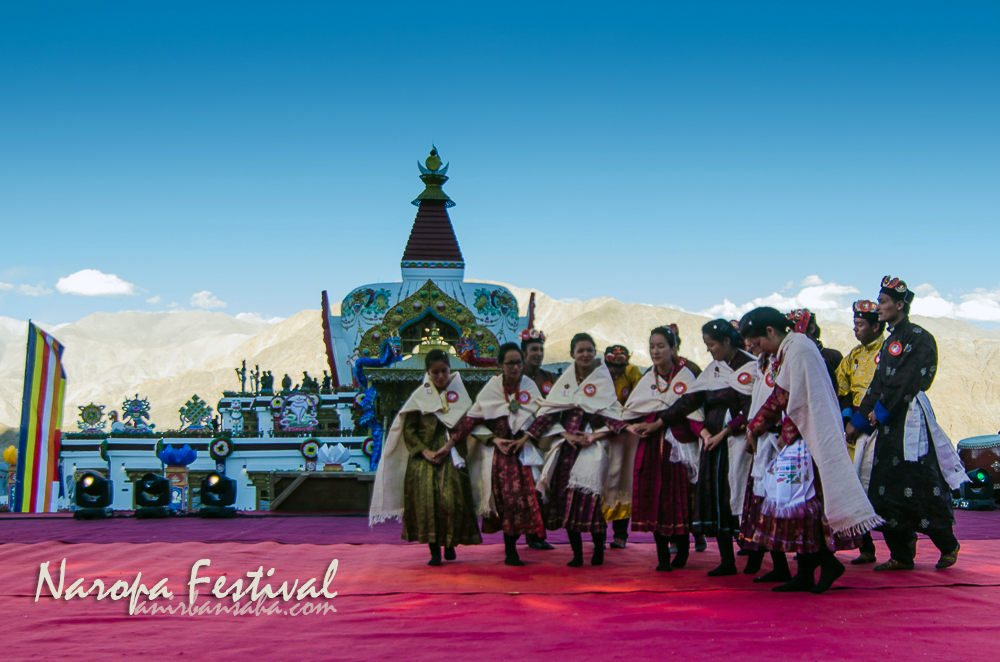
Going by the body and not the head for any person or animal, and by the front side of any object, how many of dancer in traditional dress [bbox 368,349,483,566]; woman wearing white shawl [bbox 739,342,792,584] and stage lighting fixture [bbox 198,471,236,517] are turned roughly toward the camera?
2

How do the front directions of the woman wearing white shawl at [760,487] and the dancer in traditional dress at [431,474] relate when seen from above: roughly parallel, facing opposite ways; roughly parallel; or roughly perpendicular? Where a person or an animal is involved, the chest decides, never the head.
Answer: roughly perpendicular

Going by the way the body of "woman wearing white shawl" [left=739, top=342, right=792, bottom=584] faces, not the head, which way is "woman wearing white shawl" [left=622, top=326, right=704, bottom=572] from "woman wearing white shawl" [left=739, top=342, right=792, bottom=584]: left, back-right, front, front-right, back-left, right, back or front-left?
front-right

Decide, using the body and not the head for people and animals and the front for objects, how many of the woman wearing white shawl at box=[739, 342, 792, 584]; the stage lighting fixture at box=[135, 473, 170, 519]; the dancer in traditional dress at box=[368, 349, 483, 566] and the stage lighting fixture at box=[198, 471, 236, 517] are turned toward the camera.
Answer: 3

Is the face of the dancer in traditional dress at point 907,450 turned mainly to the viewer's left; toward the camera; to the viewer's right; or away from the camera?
to the viewer's left

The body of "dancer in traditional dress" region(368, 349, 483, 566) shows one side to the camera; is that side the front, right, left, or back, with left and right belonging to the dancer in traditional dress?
front

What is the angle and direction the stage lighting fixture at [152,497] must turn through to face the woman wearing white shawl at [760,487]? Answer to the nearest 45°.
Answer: approximately 45° to its left

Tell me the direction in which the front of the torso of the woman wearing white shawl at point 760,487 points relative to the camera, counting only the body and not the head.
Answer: to the viewer's left

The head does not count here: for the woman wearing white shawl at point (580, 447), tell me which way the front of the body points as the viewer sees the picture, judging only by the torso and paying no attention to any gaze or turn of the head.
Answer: toward the camera

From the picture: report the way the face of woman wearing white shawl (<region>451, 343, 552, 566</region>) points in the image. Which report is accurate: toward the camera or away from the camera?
toward the camera

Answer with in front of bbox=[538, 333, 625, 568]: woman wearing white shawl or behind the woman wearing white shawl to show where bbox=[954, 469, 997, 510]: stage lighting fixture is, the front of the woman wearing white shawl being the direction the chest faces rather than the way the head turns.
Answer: behind

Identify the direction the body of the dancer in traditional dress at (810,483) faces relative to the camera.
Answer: to the viewer's left

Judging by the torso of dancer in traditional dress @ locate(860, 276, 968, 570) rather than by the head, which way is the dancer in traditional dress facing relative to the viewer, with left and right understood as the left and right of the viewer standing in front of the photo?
facing to the left of the viewer

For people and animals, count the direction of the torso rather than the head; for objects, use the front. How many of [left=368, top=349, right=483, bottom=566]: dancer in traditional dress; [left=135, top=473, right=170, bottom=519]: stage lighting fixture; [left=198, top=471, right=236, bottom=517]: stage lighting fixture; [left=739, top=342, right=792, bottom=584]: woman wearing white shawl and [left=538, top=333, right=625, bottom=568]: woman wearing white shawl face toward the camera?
4

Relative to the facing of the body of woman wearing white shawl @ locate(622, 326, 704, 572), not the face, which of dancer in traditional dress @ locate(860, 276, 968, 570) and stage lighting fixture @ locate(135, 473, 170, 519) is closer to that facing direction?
the stage lighting fixture

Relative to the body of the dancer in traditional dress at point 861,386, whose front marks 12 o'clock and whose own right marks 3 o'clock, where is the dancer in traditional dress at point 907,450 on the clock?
the dancer in traditional dress at point 907,450 is roughly at 10 o'clock from the dancer in traditional dress at point 861,386.
